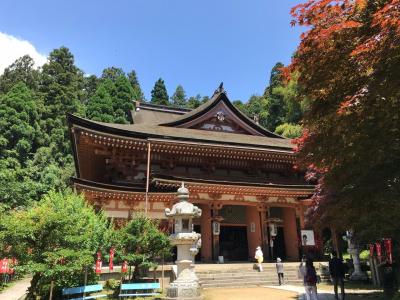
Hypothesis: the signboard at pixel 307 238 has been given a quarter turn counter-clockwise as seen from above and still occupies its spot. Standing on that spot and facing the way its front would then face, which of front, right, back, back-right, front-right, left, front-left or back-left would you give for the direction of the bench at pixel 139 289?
back-right

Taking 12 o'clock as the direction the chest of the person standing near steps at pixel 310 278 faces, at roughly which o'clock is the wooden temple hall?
The wooden temple hall is roughly at 11 o'clock from the person standing near steps.

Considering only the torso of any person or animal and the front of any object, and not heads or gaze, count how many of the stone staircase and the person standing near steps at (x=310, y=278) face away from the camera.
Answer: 1

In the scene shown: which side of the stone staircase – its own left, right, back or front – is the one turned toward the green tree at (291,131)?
back

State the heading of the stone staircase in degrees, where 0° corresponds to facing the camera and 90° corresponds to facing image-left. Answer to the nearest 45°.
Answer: approximately 0°

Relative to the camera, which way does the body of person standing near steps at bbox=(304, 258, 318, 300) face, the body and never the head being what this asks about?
away from the camera

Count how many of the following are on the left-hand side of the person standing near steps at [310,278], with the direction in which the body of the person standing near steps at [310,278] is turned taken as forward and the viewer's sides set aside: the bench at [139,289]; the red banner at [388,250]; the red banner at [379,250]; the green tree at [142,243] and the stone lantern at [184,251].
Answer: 3

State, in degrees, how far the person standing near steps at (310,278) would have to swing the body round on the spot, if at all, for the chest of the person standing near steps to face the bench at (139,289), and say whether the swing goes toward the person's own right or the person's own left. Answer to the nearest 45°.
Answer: approximately 90° to the person's own left

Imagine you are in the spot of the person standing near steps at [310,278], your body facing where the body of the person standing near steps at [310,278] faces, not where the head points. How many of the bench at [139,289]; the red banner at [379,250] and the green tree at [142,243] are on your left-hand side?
2

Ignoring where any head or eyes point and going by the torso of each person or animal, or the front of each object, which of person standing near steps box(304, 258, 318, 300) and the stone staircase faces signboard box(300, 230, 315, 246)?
the person standing near steps

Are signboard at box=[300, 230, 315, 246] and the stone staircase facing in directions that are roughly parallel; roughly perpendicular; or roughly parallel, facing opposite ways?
roughly parallel

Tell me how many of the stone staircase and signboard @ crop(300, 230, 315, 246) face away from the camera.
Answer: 0

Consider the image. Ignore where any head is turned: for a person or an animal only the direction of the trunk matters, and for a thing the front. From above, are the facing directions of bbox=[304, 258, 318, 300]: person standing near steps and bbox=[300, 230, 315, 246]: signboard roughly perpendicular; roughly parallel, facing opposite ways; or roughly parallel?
roughly parallel, facing opposite ways

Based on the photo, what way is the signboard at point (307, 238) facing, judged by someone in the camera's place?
facing the viewer
